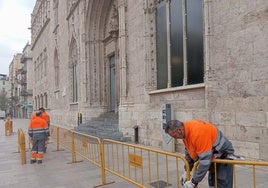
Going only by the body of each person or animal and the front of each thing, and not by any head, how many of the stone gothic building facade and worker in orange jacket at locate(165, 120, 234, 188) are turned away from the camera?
0

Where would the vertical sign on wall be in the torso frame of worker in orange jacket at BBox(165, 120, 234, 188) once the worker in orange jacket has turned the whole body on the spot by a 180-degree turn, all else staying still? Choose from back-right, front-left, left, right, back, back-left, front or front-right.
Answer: left

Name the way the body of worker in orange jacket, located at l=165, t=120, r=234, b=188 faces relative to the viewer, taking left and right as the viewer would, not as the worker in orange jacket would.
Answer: facing to the left of the viewer

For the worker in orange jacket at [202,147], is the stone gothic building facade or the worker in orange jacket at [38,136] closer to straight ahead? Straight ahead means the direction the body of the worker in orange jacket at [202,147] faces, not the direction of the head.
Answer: the worker in orange jacket

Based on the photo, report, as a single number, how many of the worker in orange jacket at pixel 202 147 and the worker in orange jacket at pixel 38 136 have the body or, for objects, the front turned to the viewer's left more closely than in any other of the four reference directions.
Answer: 1

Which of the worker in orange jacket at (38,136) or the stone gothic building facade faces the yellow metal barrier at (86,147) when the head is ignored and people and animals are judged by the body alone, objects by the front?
the stone gothic building facade

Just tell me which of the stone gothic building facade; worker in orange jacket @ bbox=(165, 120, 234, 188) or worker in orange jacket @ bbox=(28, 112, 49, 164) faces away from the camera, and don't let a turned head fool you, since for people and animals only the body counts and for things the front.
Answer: worker in orange jacket @ bbox=(28, 112, 49, 164)

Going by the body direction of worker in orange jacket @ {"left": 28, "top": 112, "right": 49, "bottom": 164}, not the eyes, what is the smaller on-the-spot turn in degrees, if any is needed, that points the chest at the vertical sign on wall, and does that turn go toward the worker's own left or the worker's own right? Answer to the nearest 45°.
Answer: approximately 90° to the worker's own right

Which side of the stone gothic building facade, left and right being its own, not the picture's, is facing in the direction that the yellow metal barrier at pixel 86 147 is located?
front

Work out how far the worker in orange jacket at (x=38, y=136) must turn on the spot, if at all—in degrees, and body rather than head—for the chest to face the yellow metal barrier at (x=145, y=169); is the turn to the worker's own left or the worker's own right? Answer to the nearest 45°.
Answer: approximately 135° to the worker's own right
